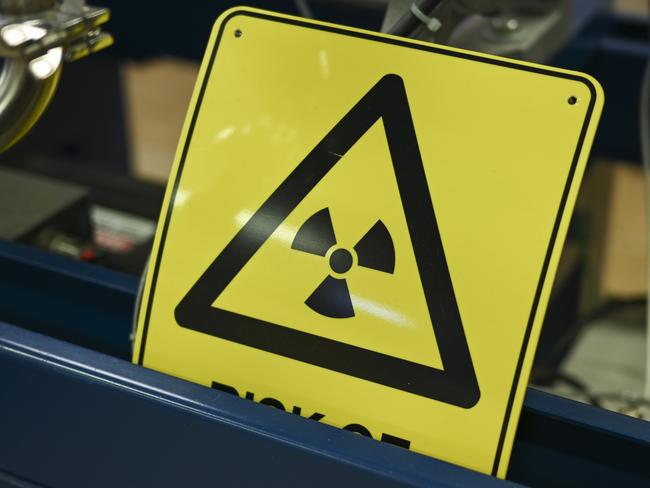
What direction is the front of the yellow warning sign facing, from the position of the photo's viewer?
facing the viewer
